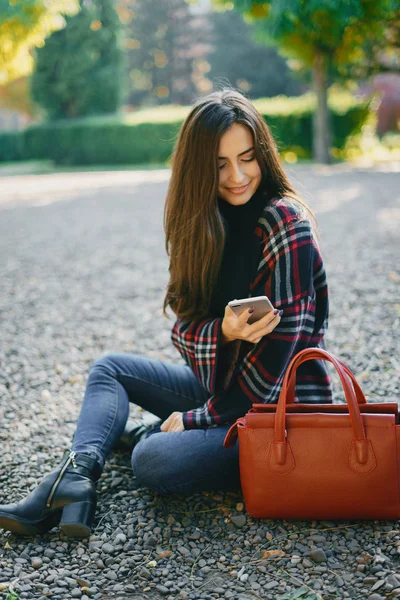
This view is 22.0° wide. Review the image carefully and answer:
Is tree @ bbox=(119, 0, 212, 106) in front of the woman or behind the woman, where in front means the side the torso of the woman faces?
behind

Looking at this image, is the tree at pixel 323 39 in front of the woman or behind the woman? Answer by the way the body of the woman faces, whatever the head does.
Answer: behind

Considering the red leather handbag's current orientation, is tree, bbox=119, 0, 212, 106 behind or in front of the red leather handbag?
behind

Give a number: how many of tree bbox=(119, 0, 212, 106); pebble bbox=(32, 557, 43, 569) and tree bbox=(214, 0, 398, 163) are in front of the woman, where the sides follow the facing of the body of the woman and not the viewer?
1

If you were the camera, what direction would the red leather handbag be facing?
facing the viewer

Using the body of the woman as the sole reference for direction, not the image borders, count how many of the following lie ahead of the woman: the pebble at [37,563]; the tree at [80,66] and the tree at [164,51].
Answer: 1

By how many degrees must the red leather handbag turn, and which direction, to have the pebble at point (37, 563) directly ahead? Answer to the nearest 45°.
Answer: approximately 90° to its right

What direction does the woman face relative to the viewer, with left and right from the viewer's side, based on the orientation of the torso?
facing the viewer and to the left of the viewer
